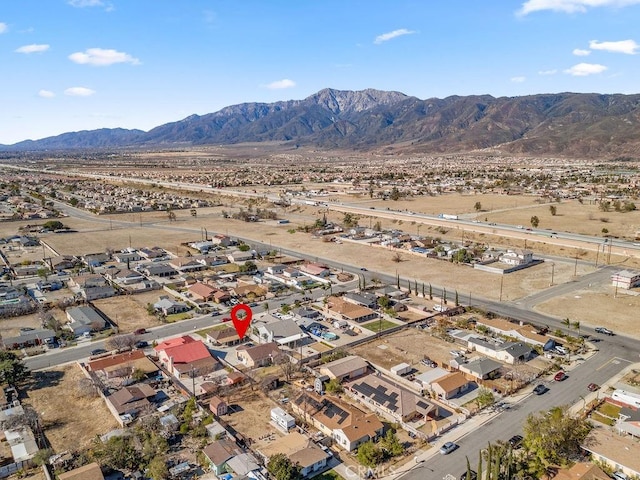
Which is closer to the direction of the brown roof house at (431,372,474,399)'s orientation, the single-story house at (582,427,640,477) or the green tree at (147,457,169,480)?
the single-story house

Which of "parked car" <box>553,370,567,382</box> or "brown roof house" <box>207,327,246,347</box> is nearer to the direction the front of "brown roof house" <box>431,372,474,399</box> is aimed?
the parked car

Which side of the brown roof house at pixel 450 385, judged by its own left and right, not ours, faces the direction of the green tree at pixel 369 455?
right

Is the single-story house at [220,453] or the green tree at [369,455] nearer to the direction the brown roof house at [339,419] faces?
the green tree

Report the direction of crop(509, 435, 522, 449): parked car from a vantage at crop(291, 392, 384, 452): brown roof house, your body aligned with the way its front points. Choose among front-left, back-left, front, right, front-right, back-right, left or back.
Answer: front-left

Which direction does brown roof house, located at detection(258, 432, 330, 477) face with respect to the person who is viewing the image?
facing the viewer and to the right of the viewer

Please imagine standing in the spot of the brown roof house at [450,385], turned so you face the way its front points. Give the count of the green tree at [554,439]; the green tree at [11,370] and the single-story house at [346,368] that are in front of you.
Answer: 1

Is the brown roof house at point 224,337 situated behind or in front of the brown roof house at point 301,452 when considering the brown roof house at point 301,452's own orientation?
behind
